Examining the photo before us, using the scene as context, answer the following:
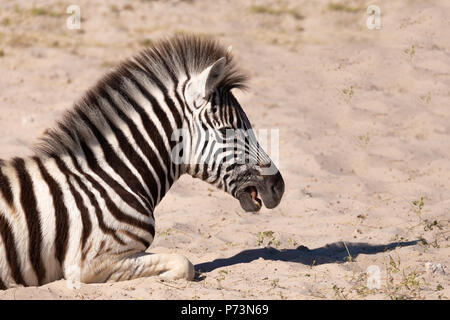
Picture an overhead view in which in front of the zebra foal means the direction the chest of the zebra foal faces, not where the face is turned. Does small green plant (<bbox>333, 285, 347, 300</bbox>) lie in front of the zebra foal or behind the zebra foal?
in front

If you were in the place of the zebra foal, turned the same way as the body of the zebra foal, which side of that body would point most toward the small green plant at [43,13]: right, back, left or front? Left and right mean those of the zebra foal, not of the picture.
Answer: left

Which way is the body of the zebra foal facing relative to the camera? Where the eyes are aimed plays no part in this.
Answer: to the viewer's right

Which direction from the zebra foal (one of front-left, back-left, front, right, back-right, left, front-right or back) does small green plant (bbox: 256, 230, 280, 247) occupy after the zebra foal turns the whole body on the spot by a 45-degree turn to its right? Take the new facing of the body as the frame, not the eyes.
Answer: left
